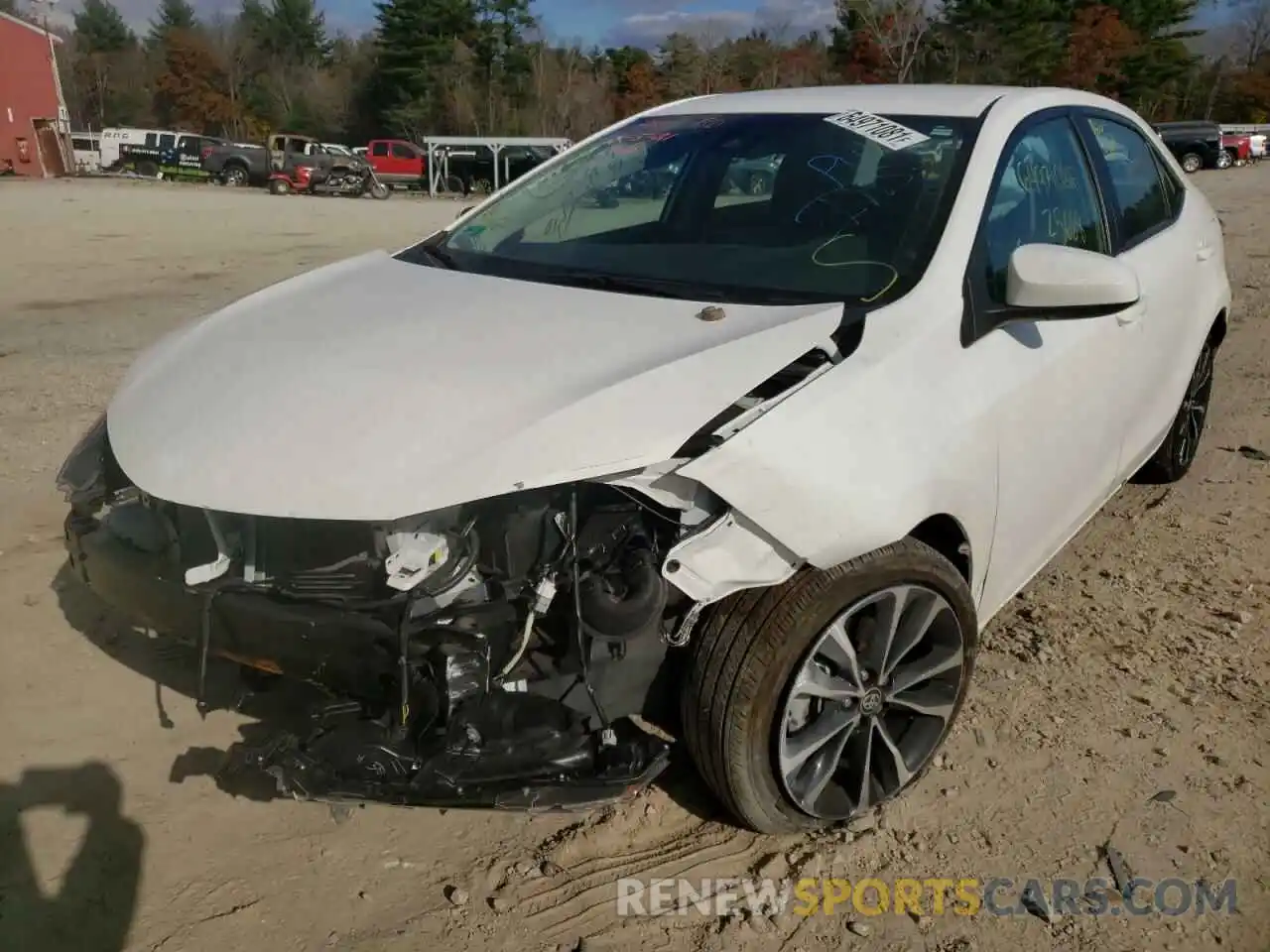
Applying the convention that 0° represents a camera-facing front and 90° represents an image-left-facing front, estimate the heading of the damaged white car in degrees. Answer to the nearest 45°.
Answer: approximately 45°

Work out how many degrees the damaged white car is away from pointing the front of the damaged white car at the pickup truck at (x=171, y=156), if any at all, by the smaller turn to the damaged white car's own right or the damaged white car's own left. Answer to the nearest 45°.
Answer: approximately 90° to the damaged white car's own right

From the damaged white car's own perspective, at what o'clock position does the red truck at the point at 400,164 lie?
The red truck is roughly at 4 o'clock from the damaged white car.

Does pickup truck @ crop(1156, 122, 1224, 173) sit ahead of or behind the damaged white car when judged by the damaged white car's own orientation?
behind

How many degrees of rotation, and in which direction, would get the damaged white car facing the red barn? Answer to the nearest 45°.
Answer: approximately 90° to its right

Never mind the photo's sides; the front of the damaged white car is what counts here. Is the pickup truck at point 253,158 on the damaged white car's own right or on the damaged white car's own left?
on the damaged white car's own right
